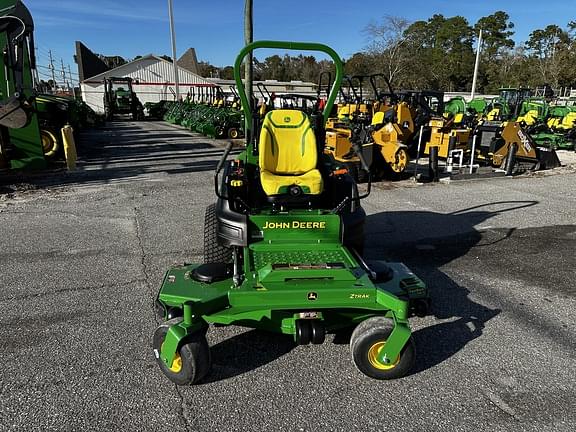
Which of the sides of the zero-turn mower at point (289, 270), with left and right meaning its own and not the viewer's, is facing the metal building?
back

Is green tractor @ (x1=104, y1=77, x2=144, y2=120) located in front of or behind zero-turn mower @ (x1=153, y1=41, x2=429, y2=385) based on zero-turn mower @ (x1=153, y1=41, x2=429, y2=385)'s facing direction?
behind

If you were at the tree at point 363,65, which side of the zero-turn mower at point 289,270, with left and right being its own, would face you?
back

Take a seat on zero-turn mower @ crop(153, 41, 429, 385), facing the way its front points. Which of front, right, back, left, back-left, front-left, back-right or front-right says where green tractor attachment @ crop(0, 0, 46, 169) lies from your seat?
back-right

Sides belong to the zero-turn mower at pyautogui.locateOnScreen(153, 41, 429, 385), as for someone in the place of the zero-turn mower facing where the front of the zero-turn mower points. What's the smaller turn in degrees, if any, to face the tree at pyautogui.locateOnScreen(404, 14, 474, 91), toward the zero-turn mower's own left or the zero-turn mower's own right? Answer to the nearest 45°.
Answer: approximately 180°

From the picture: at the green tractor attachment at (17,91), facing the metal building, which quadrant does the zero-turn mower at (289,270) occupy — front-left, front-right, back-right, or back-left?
back-right

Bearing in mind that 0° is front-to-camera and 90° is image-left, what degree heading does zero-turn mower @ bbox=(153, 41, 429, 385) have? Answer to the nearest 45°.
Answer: approximately 0°
